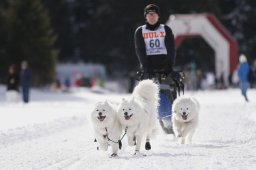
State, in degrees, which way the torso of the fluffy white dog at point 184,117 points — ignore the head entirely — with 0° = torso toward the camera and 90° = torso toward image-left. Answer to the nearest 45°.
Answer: approximately 0°

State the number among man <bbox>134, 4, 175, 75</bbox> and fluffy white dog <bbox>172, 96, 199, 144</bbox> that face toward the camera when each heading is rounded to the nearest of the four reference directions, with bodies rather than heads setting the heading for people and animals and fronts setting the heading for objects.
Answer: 2

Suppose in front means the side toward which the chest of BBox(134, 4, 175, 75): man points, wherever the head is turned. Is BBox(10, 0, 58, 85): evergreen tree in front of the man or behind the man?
behind

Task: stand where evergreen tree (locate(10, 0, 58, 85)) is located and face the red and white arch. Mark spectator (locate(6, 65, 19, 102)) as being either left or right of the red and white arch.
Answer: right

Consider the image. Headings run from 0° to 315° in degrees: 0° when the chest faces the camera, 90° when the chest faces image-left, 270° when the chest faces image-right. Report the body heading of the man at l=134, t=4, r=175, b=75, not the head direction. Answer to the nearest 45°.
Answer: approximately 0°
